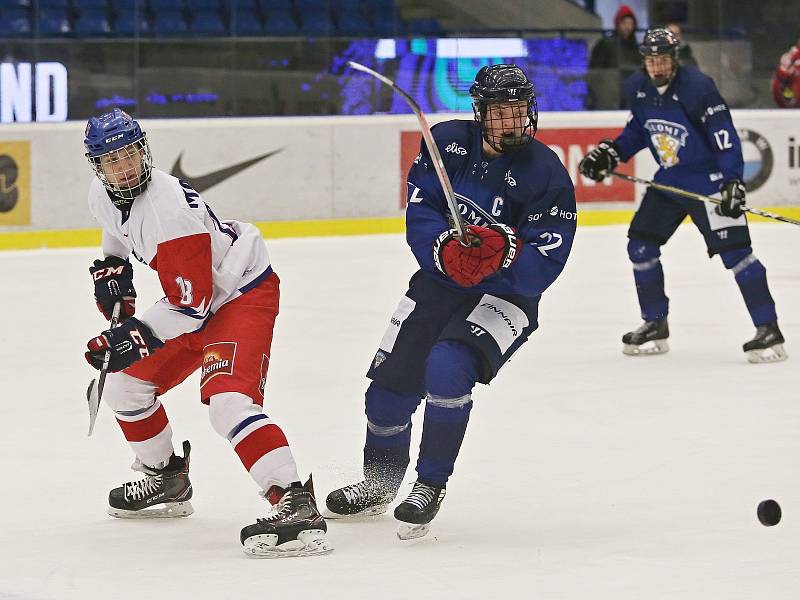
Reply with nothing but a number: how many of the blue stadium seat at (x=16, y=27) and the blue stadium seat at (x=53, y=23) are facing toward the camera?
2

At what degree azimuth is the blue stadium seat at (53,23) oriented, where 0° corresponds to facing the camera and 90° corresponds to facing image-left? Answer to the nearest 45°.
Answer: approximately 0°

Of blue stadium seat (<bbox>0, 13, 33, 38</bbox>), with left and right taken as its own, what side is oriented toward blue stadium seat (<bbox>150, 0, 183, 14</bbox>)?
left

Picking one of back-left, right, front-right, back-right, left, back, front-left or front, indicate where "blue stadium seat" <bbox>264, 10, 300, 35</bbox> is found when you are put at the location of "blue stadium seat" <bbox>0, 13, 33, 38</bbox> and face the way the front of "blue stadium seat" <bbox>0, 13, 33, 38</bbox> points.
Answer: left

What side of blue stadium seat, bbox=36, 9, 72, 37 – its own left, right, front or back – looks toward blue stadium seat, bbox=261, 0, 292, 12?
left
